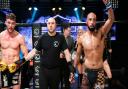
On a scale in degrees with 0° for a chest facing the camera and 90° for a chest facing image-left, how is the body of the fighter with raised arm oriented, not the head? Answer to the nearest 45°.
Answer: approximately 0°

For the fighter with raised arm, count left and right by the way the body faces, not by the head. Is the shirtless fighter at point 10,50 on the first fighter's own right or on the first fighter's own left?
on the first fighter's own right

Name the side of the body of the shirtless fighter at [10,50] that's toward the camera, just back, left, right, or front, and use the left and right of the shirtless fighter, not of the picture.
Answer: front

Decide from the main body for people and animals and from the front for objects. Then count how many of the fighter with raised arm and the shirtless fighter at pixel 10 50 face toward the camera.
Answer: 2

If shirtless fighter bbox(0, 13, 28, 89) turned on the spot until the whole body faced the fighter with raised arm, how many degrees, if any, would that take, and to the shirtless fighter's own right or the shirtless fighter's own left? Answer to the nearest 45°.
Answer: approximately 45° to the shirtless fighter's own left
